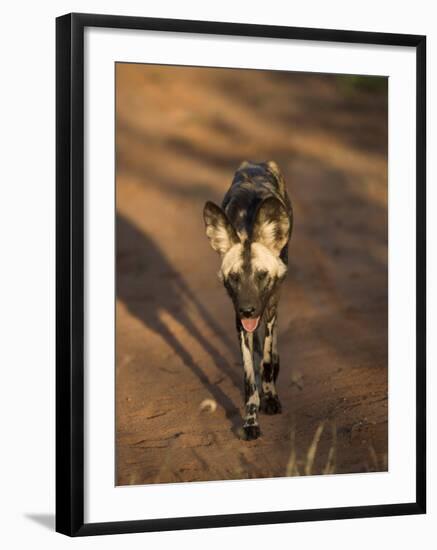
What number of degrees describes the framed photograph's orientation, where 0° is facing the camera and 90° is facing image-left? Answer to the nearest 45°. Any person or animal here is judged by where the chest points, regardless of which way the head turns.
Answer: approximately 315°
